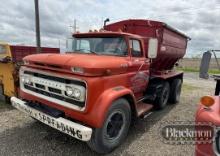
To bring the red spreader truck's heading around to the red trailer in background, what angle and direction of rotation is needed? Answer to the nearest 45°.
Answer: approximately 90° to its right

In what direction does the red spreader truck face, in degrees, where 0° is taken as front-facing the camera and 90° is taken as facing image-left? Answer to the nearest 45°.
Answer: approximately 45°

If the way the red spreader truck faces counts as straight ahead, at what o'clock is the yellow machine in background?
The yellow machine in background is roughly at 3 o'clock from the red spreader truck.
